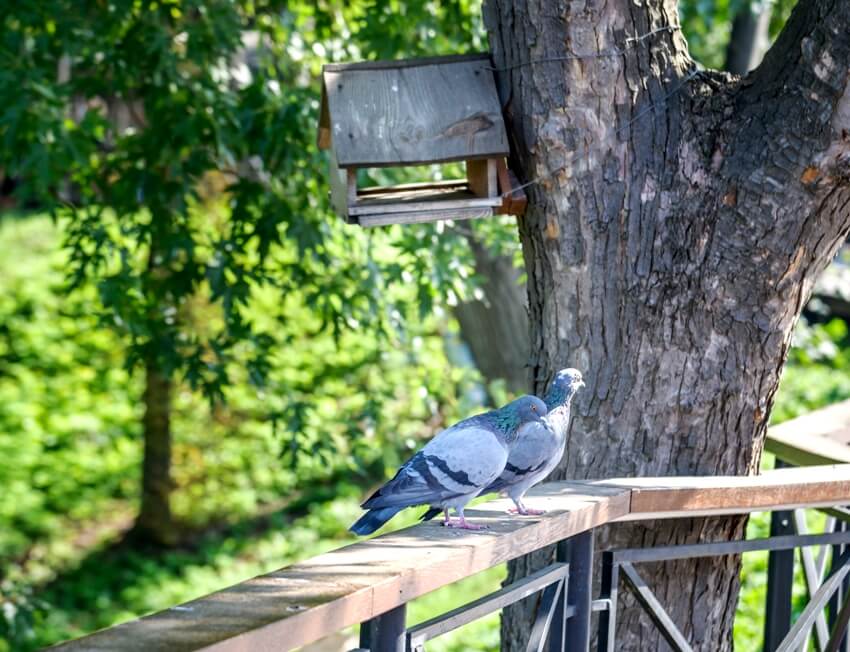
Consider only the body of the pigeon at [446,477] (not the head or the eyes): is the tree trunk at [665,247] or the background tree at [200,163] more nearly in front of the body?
the tree trunk

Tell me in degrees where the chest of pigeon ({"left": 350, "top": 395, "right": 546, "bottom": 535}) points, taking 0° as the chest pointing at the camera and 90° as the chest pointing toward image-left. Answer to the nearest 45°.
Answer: approximately 270°

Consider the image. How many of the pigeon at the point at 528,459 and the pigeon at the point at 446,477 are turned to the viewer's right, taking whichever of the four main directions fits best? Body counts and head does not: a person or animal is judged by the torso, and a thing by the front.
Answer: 2

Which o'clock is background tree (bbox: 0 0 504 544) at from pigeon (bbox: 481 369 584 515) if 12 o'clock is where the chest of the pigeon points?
The background tree is roughly at 8 o'clock from the pigeon.

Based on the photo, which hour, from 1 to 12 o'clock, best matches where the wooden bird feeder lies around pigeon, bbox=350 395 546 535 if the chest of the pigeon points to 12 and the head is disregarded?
The wooden bird feeder is roughly at 9 o'clock from the pigeon.

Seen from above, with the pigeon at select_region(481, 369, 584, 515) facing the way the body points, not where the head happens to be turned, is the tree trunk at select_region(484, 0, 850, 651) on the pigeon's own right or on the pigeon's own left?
on the pigeon's own left

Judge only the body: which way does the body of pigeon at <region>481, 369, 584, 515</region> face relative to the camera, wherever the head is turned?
to the viewer's right

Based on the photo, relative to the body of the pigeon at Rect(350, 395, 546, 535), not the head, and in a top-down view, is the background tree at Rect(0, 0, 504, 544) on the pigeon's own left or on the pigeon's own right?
on the pigeon's own left
